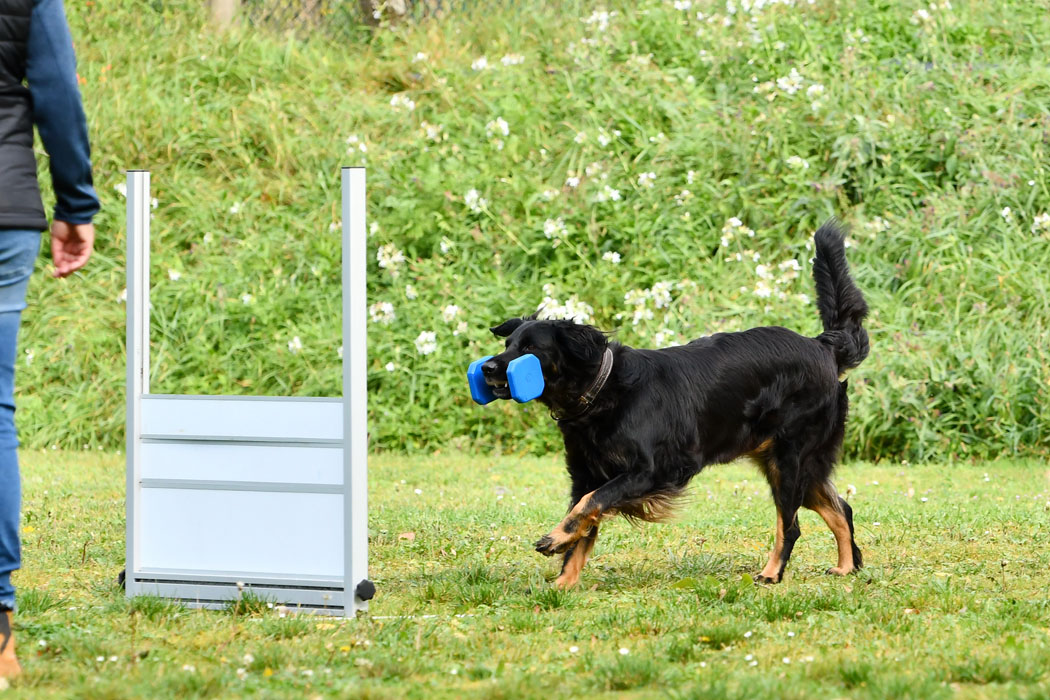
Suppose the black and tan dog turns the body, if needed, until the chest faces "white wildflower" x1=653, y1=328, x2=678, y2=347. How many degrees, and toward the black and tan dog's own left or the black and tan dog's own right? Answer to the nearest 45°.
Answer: approximately 90° to the black and tan dog's own right

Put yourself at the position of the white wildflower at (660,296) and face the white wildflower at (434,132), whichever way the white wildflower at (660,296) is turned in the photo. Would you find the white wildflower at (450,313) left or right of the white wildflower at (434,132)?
left

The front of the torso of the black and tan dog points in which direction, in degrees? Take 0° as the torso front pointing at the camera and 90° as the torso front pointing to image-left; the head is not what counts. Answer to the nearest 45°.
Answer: approximately 90°

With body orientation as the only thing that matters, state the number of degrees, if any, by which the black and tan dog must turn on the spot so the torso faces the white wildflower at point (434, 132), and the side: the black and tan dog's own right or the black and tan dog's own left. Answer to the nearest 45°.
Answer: approximately 90° to the black and tan dog's own right

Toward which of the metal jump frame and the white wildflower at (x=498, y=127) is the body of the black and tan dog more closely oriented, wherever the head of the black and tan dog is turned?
the metal jump frame

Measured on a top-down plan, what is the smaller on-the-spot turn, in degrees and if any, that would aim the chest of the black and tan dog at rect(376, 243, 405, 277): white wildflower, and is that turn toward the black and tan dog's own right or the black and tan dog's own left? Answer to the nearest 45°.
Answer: approximately 45° to the black and tan dog's own right

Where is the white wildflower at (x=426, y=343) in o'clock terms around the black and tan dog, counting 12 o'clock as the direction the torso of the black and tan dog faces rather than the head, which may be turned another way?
The white wildflower is roughly at 2 o'clock from the black and tan dog.

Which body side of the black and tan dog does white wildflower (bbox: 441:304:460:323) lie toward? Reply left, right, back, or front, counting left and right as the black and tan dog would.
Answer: right

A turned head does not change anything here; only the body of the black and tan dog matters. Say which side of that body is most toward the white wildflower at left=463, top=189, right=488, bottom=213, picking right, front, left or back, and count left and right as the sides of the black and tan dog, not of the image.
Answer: right

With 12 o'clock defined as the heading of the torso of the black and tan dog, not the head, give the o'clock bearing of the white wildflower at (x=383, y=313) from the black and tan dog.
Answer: The white wildflower is roughly at 2 o'clock from the black and tan dog.

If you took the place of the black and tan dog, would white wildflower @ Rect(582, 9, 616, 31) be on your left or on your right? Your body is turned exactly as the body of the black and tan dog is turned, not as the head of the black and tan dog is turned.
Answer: on your right

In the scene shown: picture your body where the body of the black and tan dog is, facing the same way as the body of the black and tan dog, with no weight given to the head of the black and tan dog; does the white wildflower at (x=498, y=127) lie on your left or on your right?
on your right
